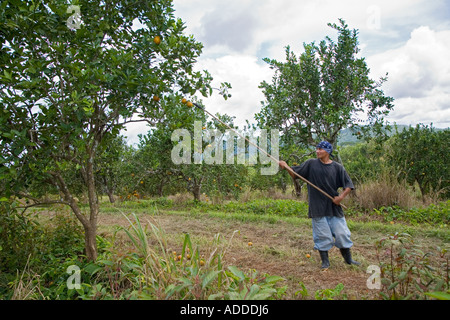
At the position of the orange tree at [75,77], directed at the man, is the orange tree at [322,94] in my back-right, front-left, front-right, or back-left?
front-left

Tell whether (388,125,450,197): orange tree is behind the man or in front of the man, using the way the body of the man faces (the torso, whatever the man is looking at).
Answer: behind

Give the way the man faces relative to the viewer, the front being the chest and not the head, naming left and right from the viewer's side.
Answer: facing the viewer

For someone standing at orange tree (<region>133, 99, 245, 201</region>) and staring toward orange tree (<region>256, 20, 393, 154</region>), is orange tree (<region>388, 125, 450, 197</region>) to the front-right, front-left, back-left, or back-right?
front-left

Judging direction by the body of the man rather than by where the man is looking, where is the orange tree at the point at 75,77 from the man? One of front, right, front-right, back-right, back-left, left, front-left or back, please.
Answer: front-right

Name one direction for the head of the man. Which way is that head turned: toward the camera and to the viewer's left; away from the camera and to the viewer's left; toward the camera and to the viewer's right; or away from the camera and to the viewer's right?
toward the camera and to the viewer's left

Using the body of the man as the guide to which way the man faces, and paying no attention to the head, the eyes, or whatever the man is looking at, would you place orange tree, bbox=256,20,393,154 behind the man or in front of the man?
behind

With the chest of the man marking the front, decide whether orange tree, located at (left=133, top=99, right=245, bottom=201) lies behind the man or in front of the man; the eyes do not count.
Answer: behind
